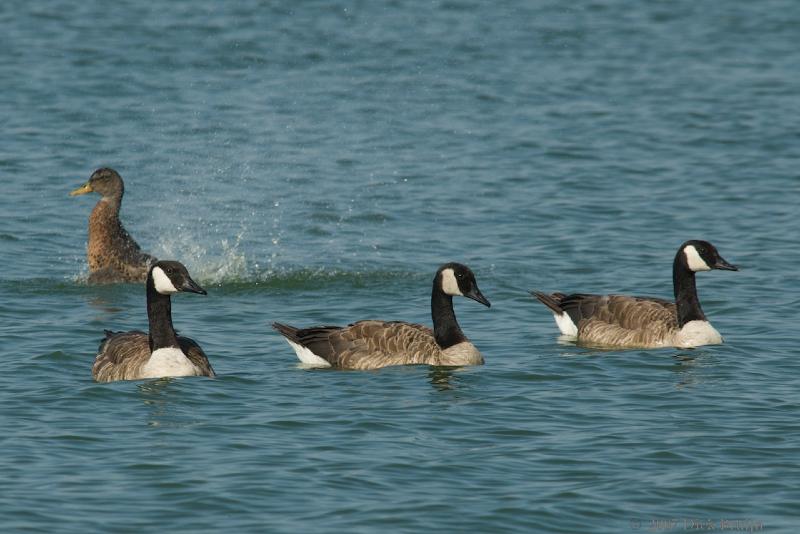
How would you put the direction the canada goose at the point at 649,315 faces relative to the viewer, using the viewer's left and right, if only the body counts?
facing to the right of the viewer

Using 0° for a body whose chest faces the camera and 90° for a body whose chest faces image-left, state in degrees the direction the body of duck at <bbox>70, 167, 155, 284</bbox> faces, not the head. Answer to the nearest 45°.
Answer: approximately 90°

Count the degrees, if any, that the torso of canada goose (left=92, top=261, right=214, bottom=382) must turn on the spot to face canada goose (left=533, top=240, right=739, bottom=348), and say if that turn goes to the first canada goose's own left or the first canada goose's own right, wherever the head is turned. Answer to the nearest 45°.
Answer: approximately 45° to the first canada goose's own left

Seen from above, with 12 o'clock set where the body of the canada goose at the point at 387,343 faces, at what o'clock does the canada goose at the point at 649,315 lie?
the canada goose at the point at 649,315 is roughly at 11 o'clock from the canada goose at the point at 387,343.

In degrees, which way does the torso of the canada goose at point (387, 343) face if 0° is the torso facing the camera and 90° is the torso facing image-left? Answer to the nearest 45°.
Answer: approximately 270°
